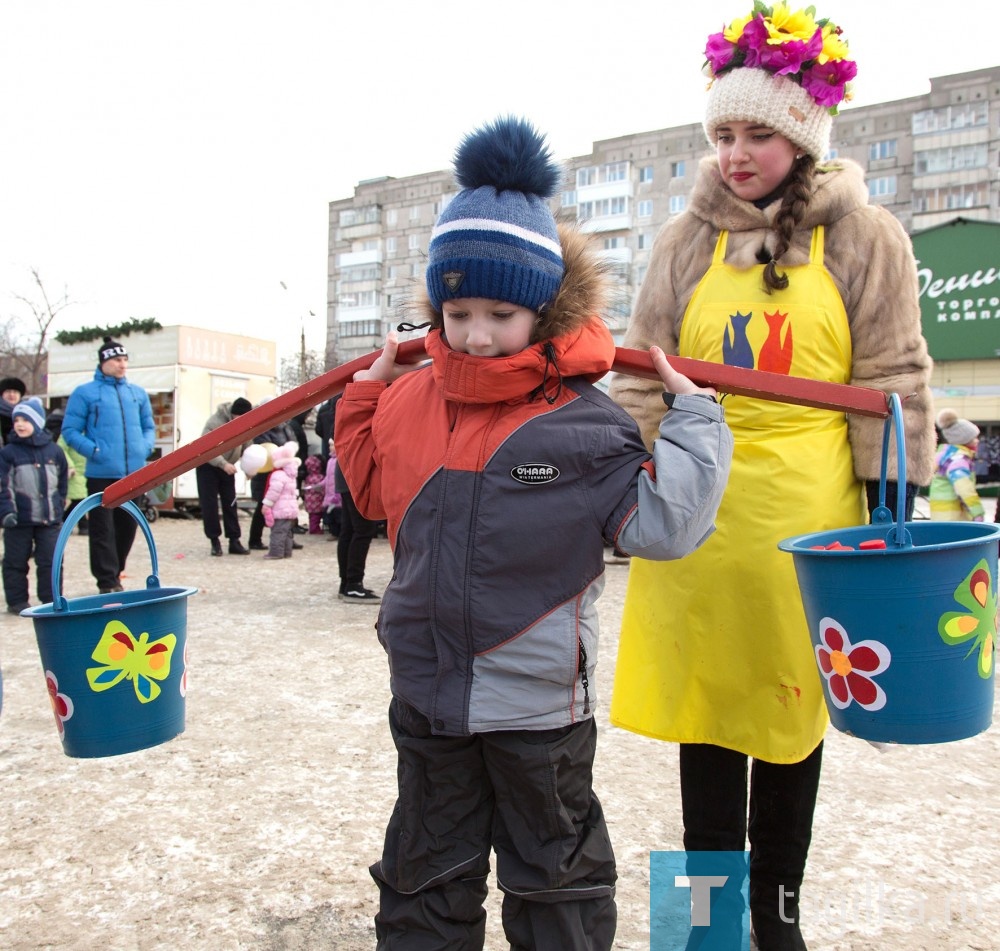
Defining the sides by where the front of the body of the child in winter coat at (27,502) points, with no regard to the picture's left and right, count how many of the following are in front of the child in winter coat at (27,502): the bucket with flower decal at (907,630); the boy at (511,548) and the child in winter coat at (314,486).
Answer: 2

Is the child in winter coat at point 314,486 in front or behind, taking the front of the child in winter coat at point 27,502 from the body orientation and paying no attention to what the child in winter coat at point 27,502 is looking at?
behind

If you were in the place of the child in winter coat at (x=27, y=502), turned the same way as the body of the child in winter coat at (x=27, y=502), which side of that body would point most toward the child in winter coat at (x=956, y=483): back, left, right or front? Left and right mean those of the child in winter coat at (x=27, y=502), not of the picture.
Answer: left

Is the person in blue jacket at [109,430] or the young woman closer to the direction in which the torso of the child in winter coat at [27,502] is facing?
the young woman

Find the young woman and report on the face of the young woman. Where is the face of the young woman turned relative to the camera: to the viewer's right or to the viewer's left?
to the viewer's left

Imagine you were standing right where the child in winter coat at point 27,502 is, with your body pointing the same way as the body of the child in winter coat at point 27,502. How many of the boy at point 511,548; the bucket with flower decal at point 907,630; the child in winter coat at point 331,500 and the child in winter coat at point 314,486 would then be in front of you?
2

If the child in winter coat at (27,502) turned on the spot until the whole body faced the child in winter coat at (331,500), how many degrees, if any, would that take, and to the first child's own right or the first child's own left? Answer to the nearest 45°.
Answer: approximately 135° to the first child's own left

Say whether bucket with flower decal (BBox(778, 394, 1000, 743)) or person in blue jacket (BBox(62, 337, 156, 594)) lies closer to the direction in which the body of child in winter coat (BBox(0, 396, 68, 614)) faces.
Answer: the bucket with flower decal

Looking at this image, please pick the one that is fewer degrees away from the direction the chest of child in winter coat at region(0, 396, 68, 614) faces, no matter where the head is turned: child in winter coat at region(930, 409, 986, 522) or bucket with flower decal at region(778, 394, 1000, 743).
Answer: the bucket with flower decal

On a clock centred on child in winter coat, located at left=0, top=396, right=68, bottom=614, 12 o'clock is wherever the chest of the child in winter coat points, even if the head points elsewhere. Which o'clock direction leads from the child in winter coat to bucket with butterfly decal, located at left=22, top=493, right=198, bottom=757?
The bucket with butterfly decal is roughly at 12 o'clock from the child in winter coat.

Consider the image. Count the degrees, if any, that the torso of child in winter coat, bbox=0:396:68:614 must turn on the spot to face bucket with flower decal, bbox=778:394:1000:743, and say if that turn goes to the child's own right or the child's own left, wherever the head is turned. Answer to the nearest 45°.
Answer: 0° — they already face it

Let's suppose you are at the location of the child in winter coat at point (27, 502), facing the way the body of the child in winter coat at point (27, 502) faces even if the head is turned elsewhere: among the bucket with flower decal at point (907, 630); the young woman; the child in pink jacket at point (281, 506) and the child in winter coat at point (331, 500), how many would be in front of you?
2

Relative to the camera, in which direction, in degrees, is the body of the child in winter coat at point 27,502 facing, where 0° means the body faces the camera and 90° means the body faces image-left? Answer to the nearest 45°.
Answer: approximately 0°
